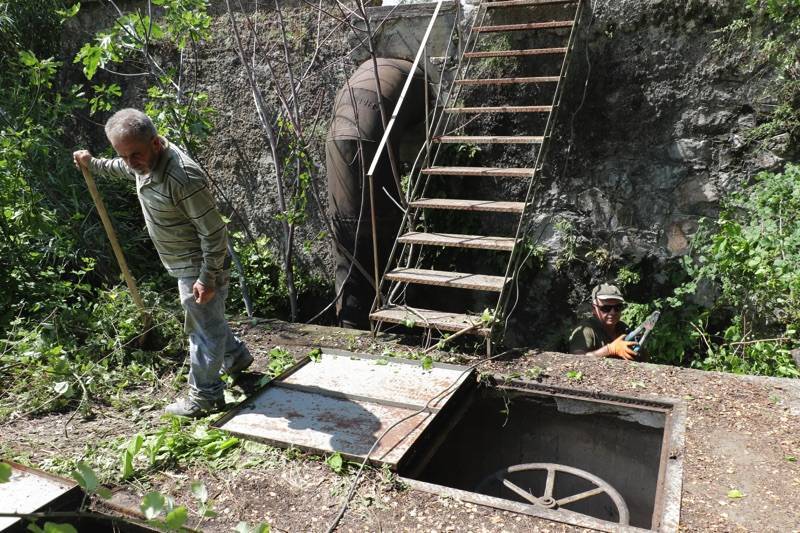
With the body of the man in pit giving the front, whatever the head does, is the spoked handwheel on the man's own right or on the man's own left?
on the man's own right

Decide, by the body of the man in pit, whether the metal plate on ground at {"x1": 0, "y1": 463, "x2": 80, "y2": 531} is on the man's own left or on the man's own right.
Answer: on the man's own right

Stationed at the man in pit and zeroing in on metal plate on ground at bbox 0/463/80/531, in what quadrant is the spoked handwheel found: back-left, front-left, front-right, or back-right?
front-left

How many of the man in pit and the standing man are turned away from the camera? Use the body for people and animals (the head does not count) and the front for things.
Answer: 0

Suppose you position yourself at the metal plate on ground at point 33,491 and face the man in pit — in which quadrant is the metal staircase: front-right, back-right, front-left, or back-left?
front-left

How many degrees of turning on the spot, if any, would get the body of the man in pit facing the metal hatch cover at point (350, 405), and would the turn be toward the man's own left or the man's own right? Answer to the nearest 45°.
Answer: approximately 90° to the man's own right

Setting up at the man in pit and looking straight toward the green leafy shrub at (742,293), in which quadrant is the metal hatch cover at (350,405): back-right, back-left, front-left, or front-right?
back-right

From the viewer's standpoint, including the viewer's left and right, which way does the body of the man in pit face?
facing the viewer and to the right of the viewer

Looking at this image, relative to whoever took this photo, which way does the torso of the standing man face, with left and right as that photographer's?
facing the viewer and to the left of the viewer

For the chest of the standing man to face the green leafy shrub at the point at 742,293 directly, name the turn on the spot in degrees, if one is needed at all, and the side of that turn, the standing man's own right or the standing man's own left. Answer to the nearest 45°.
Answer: approximately 135° to the standing man's own left

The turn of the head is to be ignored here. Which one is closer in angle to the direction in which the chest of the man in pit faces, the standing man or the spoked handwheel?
the spoked handwheel
